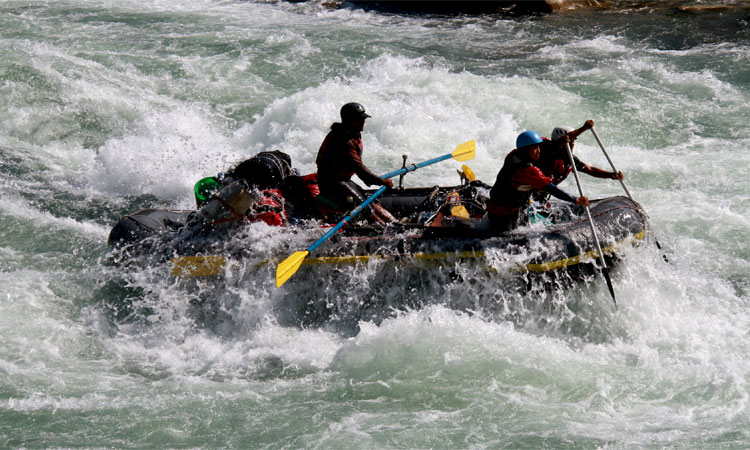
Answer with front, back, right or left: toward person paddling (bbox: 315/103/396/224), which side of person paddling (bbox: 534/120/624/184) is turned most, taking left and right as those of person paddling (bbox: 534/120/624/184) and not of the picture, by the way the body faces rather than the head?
back

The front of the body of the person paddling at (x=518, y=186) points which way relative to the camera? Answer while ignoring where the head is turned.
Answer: to the viewer's right

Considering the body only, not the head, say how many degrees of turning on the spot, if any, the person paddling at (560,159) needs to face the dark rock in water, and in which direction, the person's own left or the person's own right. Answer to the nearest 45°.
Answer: approximately 90° to the person's own left

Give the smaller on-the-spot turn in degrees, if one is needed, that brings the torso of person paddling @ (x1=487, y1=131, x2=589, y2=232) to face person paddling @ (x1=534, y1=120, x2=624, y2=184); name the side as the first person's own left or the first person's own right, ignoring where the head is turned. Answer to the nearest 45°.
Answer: approximately 90° to the first person's own left

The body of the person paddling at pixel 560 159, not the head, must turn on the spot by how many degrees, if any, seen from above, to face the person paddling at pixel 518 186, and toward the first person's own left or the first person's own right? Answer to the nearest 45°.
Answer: approximately 90° to the first person's own right

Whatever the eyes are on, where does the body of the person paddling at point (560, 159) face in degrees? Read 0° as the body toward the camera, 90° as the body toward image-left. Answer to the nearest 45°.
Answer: approximately 270°

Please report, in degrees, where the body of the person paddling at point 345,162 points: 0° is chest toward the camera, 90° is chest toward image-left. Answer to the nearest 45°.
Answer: approximately 270°

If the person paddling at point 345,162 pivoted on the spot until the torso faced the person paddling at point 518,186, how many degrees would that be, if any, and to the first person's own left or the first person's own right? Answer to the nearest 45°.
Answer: approximately 45° to the first person's own right

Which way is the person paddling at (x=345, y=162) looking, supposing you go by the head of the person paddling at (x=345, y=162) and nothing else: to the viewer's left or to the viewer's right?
to the viewer's right
